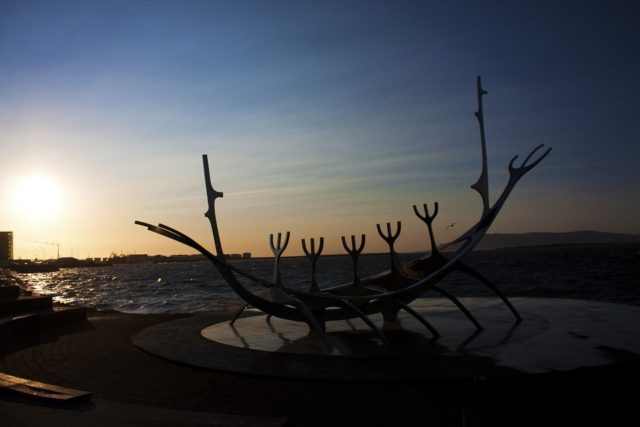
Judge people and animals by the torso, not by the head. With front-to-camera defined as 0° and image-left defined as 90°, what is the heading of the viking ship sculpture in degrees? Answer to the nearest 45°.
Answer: approximately 225°

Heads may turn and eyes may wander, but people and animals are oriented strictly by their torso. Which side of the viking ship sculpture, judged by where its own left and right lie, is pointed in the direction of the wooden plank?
back
